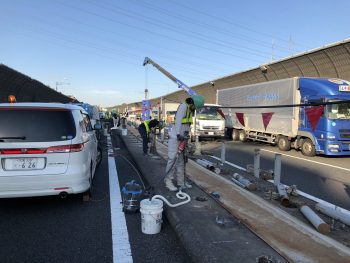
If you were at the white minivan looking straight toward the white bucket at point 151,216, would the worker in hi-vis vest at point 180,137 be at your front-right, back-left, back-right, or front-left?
front-left

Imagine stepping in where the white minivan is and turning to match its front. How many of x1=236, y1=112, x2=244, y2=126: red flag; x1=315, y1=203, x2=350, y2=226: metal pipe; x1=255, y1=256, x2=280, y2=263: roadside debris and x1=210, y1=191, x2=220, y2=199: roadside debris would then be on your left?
0

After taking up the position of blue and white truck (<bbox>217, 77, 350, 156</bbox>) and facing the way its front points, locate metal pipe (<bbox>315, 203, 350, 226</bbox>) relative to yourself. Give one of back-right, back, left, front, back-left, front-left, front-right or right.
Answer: front-right

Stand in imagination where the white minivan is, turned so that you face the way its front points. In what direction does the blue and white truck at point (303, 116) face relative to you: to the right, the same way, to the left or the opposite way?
the opposite way

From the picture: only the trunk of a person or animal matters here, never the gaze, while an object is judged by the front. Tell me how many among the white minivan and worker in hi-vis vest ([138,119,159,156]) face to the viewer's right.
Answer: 1

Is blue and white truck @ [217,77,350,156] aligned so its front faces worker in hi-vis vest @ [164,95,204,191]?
no

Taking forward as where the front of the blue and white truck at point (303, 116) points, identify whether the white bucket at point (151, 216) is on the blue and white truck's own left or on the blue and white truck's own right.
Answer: on the blue and white truck's own right

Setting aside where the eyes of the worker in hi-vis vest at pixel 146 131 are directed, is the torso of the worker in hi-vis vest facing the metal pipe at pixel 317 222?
no

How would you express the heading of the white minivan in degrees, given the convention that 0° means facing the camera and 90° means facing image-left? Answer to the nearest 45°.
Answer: approximately 180°

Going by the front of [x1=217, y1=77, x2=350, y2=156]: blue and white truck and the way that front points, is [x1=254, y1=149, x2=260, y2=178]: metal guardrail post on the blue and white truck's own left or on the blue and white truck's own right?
on the blue and white truck's own right

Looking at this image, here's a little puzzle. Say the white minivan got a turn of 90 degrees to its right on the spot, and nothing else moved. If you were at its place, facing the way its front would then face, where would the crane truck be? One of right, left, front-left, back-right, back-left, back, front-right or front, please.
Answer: front-left

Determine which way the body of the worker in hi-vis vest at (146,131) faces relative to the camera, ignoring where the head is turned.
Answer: to the viewer's right

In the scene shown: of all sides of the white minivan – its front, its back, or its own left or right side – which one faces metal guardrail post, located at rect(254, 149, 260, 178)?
right

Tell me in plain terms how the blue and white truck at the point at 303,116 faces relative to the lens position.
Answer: facing the viewer and to the right of the viewer

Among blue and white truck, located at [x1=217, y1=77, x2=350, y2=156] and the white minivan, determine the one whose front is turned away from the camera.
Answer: the white minivan

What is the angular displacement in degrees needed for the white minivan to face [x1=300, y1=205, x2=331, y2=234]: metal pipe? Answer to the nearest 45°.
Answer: approximately 135° to its right
